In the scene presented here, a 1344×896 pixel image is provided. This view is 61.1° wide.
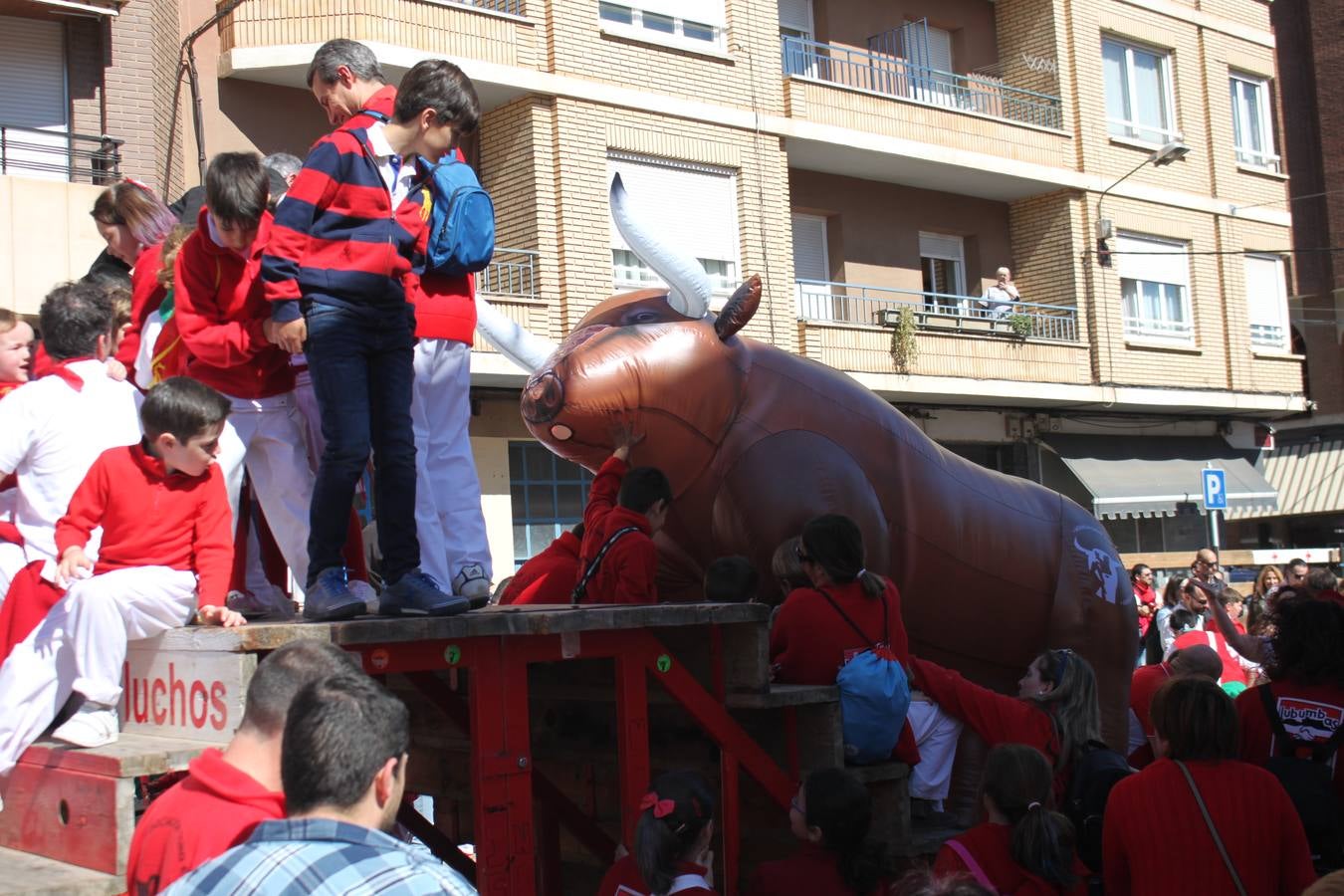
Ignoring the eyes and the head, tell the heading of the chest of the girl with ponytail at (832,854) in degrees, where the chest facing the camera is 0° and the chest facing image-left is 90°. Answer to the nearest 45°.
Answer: approximately 135°

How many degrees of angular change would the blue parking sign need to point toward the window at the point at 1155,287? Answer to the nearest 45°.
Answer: approximately 180°

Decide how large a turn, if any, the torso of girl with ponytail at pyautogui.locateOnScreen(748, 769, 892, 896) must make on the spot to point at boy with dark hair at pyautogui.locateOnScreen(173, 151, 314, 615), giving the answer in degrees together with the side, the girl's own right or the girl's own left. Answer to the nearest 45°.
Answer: approximately 45° to the girl's own left

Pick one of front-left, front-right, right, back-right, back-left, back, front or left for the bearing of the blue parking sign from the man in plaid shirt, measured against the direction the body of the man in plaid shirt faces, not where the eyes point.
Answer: front

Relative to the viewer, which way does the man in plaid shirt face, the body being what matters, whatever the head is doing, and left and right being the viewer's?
facing away from the viewer and to the right of the viewer

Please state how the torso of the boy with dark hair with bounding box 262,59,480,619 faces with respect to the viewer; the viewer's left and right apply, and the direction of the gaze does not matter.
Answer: facing the viewer and to the right of the viewer

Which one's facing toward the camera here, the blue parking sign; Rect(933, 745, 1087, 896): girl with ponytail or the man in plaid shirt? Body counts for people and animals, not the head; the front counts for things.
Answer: the blue parking sign

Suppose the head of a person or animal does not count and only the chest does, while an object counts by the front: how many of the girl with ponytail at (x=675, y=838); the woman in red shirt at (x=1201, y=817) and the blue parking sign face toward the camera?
1

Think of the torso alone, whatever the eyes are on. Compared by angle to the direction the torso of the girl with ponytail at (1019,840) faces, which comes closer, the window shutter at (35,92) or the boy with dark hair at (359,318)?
the window shutter

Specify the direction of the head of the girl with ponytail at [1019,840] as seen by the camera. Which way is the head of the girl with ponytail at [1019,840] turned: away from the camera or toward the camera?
away from the camera

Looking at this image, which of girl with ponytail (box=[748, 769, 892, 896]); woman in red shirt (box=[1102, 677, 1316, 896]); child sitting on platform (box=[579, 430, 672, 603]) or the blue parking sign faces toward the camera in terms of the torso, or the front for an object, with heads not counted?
the blue parking sign

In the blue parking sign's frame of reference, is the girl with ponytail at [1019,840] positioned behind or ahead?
ahead

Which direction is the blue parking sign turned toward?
toward the camera

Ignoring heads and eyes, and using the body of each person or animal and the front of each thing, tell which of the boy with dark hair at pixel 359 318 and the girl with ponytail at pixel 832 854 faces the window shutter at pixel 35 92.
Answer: the girl with ponytail

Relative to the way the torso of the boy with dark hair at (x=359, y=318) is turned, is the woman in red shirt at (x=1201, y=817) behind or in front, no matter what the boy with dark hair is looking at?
in front

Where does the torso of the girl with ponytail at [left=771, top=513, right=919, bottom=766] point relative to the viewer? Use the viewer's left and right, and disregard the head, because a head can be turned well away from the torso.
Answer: facing away from the viewer and to the left of the viewer
